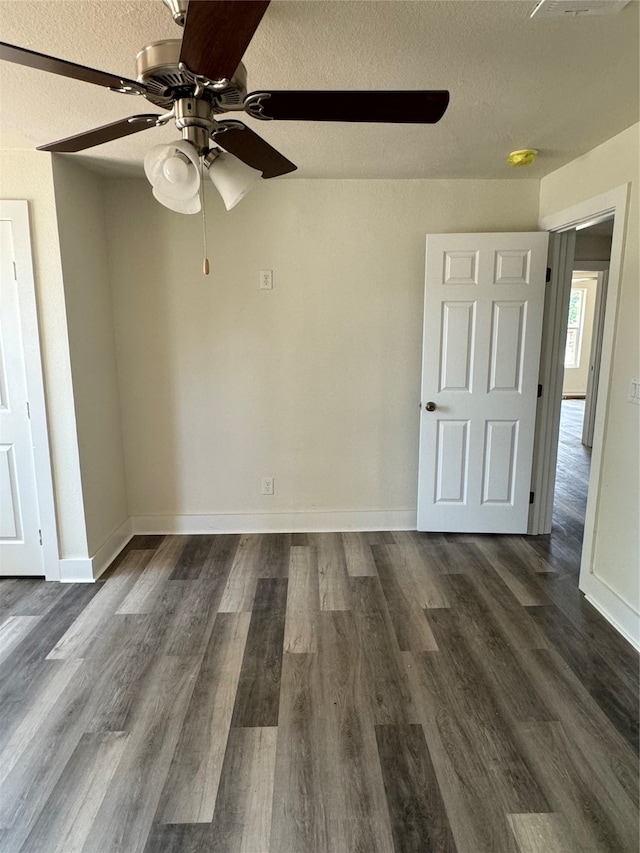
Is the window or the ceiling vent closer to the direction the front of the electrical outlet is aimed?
the ceiling vent

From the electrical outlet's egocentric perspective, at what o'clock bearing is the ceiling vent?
The ceiling vent is roughly at 11 o'clock from the electrical outlet.

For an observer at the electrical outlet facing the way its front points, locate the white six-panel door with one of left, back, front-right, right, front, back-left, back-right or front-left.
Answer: left

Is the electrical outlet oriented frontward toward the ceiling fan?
yes

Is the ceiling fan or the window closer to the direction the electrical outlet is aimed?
the ceiling fan

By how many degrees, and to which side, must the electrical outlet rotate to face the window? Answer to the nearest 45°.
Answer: approximately 135° to its left

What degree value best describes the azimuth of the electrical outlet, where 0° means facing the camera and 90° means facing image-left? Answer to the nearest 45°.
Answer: approximately 0°
